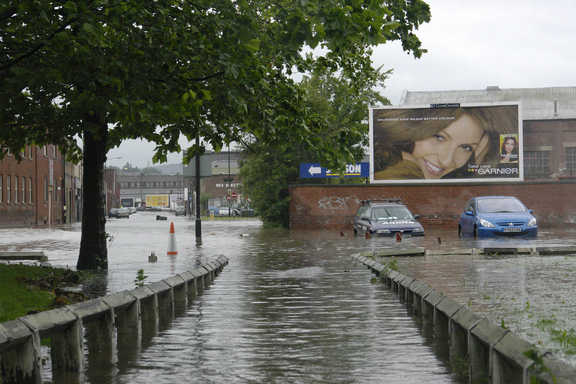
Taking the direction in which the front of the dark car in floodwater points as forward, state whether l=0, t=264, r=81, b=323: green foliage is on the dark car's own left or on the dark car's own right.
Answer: on the dark car's own right

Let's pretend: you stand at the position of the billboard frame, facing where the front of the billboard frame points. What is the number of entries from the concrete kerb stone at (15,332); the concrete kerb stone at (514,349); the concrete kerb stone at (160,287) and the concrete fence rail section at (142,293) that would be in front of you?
4

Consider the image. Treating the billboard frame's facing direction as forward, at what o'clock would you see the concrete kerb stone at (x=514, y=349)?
The concrete kerb stone is roughly at 12 o'clock from the billboard frame.

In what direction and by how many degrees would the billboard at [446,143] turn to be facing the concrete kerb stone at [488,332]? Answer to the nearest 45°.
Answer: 0° — it already faces it

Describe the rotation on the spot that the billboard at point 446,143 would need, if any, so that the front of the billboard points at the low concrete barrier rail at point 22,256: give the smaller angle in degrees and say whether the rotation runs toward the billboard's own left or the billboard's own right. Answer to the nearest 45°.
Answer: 0° — it already faces it

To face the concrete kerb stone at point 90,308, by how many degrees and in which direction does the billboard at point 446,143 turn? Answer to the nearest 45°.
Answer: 0° — it already faces it

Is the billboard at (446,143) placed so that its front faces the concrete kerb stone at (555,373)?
yes

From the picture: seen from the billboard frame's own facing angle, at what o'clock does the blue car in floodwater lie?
The blue car in floodwater is roughly at 12 o'clock from the billboard frame.
